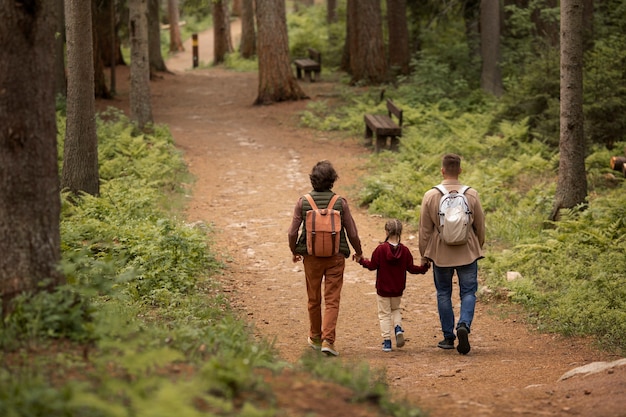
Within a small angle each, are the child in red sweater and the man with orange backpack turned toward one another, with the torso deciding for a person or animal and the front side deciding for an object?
no

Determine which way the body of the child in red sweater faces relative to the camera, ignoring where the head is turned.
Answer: away from the camera

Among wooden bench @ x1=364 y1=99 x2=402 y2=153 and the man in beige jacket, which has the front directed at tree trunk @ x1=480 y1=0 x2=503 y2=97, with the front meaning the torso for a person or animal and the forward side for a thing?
the man in beige jacket

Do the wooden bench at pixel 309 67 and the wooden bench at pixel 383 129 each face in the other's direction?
no

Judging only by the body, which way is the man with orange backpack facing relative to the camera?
away from the camera

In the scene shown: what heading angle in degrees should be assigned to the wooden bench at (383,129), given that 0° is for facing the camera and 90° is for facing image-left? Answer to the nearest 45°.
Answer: approximately 90°

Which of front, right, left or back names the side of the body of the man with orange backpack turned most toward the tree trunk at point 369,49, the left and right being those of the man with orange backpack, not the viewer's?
front

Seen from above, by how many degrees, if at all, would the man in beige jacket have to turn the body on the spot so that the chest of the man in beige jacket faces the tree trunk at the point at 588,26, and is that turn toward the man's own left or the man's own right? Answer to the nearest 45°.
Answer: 0° — they already face it

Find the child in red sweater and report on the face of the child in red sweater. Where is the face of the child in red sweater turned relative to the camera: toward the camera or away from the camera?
away from the camera

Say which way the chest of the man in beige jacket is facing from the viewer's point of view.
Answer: away from the camera

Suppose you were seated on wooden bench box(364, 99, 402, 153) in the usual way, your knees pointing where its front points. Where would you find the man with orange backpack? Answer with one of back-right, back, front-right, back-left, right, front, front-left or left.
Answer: left

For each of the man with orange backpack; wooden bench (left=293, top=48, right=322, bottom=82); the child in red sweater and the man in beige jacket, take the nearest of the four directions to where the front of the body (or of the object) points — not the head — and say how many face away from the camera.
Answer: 3

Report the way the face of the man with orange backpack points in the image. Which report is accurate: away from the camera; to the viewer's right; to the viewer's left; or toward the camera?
away from the camera

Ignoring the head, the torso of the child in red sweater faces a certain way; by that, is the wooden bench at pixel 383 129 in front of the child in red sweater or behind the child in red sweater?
in front

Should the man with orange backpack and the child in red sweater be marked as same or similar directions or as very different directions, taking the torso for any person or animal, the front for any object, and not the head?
same or similar directions

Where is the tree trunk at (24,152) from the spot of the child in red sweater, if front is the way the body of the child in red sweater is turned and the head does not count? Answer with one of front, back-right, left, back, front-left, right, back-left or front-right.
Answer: back-left

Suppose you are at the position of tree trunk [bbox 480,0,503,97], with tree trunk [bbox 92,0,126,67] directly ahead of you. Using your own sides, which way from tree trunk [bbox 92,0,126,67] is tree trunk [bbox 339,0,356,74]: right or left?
right

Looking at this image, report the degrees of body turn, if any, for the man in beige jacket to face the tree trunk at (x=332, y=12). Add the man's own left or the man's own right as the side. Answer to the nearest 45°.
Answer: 0° — they already face it
